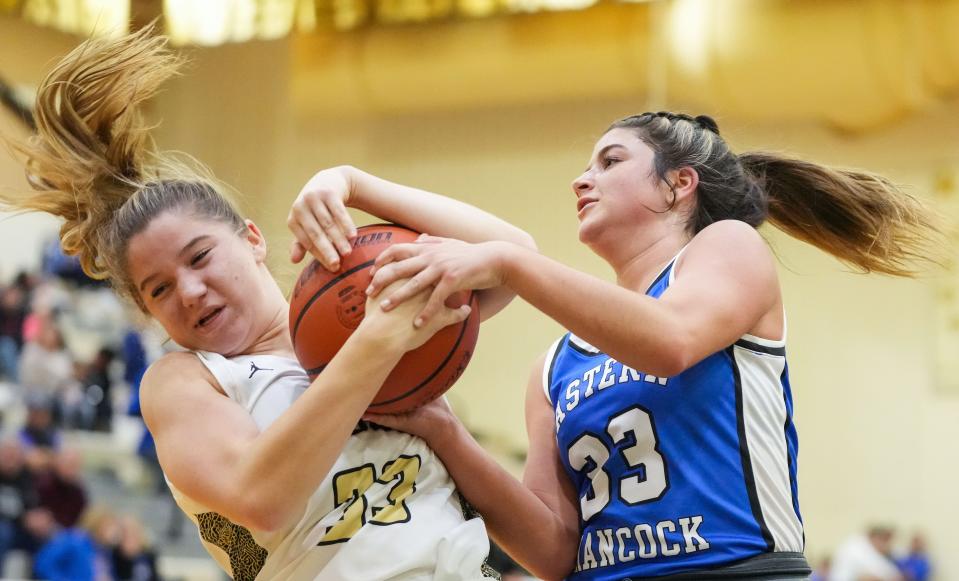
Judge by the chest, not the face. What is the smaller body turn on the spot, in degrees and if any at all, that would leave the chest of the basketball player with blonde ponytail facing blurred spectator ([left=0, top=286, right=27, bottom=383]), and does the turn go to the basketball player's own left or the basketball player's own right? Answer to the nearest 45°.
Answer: approximately 135° to the basketball player's own left

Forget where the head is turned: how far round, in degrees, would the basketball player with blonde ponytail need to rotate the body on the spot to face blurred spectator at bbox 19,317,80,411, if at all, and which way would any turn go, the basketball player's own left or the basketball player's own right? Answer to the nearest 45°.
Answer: approximately 135° to the basketball player's own left

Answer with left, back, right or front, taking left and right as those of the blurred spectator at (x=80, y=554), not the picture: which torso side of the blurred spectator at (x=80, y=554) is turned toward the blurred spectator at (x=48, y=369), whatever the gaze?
back

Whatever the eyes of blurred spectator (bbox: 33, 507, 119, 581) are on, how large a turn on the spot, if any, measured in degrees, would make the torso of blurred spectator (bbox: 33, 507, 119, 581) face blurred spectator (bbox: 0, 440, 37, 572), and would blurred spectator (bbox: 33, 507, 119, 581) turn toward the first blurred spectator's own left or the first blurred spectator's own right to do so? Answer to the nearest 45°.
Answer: approximately 180°

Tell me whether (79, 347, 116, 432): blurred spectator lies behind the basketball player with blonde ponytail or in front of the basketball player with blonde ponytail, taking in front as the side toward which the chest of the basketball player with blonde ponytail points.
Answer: behind

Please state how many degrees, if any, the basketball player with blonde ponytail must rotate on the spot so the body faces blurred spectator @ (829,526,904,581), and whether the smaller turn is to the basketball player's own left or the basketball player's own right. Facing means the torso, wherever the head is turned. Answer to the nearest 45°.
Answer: approximately 90° to the basketball player's own left

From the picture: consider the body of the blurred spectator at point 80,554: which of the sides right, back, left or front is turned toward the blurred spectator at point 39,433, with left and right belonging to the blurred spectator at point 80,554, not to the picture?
back

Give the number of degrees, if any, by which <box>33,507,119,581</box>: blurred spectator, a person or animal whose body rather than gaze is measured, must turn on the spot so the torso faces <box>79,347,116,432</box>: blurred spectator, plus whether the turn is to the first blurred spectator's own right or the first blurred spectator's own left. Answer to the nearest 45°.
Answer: approximately 135° to the first blurred spectator's own left

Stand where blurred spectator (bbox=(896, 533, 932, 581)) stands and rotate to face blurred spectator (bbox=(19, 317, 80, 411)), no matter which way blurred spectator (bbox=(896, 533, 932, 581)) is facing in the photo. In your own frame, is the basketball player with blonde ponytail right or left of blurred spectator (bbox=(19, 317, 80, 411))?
left
